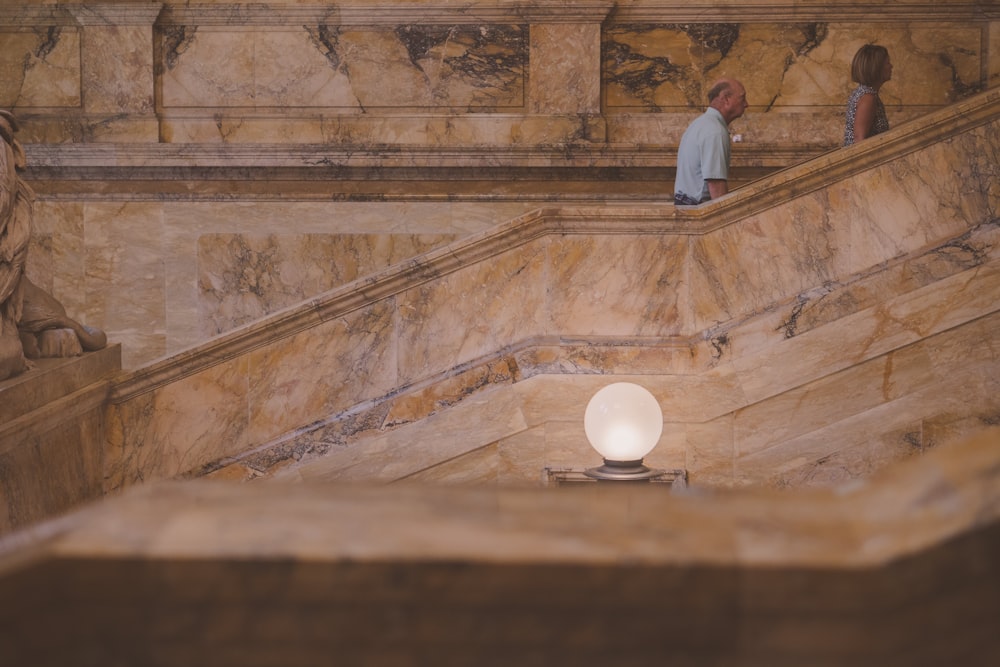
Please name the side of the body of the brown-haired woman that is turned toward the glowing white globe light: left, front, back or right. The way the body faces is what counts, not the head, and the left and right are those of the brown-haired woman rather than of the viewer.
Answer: right

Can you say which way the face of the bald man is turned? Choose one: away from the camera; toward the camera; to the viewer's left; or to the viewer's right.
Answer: to the viewer's right

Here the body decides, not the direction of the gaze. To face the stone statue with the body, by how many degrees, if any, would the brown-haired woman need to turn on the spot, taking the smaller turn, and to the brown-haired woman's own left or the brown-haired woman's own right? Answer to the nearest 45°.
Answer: approximately 135° to the brown-haired woman's own right

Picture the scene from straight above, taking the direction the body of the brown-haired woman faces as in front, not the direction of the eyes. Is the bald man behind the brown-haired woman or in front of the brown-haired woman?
behind

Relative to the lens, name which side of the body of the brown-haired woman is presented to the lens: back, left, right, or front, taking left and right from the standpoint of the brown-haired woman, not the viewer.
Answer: right

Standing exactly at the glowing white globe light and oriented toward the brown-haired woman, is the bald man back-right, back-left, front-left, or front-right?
front-left
